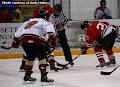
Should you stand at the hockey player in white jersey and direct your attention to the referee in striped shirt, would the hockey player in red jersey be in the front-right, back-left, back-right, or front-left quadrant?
front-right

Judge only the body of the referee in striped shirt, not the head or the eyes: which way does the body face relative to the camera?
toward the camera

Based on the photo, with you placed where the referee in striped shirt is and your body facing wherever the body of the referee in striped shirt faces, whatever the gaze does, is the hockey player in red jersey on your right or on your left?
on your left

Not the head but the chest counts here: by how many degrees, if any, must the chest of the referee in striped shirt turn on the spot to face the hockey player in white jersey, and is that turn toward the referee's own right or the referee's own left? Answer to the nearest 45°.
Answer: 0° — they already face them

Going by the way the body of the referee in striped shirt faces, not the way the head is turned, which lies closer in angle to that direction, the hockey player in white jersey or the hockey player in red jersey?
the hockey player in white jersey

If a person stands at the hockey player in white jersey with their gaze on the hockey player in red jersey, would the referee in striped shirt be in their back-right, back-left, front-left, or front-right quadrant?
front-left
